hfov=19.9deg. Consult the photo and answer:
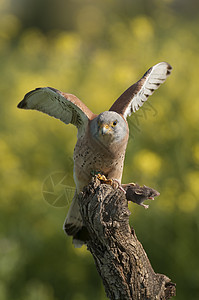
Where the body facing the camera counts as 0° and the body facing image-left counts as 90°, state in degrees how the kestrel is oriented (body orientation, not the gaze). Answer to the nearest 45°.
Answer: approximately 0°
